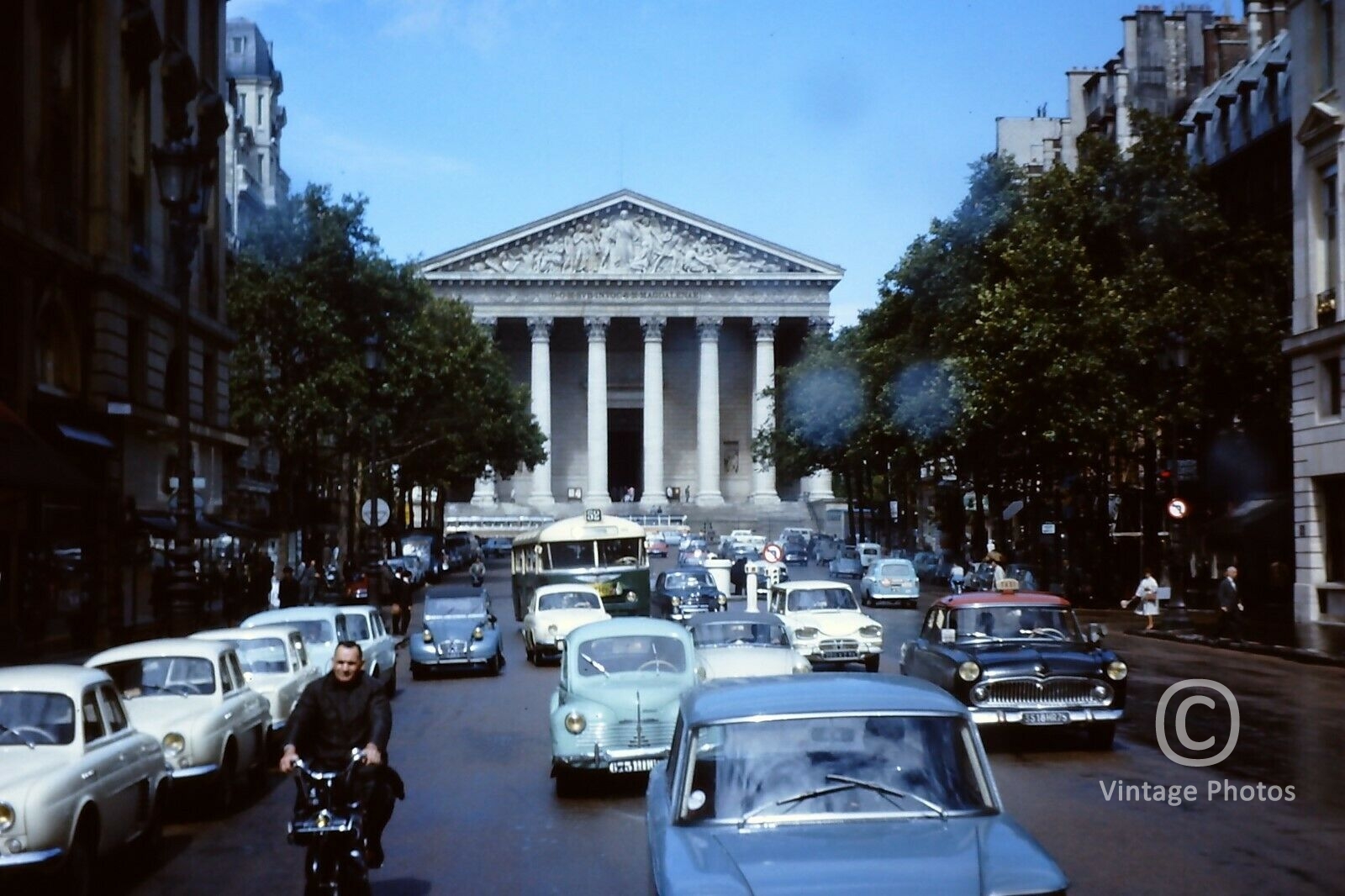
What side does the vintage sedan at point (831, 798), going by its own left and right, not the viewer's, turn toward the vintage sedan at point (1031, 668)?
back

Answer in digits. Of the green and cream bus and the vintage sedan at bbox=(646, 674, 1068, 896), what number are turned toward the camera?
2

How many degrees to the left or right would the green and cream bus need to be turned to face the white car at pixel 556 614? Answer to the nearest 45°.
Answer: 0° — it already faces it

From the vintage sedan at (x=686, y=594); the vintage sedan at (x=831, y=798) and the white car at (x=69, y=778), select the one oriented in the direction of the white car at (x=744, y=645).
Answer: the vintage sedan at (x=686, y=594)

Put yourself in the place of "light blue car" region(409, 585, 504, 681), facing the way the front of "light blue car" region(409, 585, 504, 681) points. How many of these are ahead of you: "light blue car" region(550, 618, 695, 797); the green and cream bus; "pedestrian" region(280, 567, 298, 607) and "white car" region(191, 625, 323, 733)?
2

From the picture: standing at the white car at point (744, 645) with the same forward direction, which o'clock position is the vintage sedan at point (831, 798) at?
The vintage sedan is roughly at 12 o'clock from the white car.

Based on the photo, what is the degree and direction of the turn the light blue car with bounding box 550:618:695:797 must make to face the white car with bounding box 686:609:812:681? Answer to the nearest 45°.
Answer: approximately 180°

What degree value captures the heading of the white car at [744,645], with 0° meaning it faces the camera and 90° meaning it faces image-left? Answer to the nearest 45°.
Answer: approximately 0°

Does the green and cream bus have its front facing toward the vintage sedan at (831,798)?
yes

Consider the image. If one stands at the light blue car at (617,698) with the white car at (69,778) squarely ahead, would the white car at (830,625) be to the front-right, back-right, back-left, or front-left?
back-right

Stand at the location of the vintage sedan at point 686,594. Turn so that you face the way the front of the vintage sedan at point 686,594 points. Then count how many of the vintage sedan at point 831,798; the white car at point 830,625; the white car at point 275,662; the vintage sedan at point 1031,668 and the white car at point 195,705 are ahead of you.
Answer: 5

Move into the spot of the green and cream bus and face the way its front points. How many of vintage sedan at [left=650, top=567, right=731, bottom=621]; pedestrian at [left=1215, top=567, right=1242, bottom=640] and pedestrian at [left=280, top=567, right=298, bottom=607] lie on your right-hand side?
1
